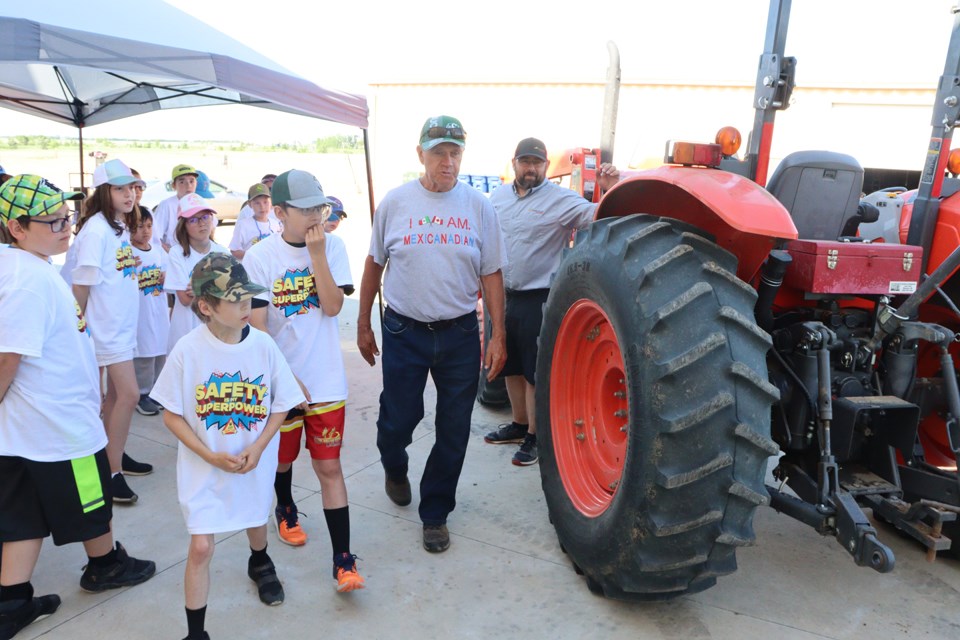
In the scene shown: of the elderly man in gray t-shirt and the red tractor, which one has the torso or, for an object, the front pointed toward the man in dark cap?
the red tractor

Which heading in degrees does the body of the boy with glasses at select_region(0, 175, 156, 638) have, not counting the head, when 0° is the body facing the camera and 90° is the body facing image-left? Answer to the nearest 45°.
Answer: approximately 270°

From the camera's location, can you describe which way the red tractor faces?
facing away from the viewer and to the left of the viewer

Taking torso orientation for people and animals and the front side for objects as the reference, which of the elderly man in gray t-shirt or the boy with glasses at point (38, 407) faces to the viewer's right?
the boy with glasses

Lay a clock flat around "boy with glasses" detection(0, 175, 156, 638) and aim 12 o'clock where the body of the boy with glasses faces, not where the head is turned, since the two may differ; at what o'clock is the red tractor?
The red tractor is roughly at 1 o'clock from the boy with glasses.

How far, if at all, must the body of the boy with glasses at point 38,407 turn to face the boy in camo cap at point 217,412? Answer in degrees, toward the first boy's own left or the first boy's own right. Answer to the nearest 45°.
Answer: approximately 45° to the first boy's own right

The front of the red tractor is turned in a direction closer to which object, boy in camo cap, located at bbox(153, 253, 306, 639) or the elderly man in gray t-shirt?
the elderly man in gray t-shirt

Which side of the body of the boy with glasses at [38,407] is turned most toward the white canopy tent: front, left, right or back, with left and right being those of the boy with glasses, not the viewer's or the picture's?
left
